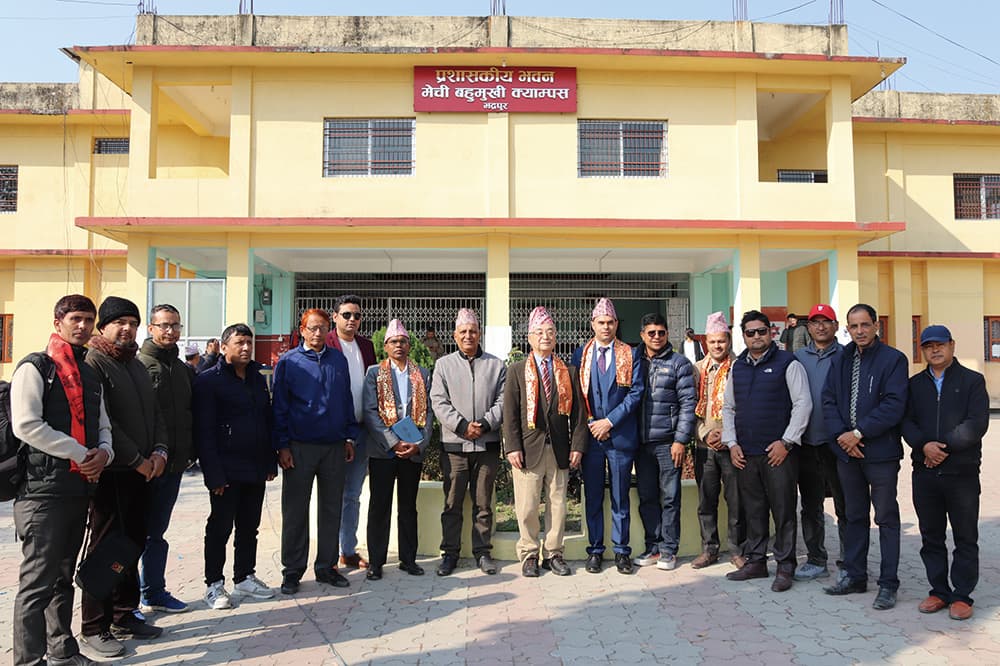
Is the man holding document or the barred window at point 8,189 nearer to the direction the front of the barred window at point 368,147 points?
the man holding document

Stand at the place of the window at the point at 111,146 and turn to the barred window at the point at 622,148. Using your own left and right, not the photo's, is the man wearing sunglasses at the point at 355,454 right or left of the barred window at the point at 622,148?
right

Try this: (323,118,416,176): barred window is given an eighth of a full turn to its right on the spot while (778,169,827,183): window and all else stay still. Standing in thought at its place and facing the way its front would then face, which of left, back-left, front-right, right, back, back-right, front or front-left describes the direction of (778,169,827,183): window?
back-left

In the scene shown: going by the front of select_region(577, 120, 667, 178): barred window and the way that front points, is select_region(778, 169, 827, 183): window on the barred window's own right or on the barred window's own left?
on the barred window's own left

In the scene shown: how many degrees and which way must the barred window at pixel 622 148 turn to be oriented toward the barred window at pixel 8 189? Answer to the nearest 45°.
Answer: approximately 90° to its right

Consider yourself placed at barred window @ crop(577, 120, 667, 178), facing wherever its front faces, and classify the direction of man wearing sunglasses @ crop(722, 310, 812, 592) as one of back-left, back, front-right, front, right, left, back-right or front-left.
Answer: front

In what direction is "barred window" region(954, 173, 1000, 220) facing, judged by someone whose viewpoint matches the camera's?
facing the viewer

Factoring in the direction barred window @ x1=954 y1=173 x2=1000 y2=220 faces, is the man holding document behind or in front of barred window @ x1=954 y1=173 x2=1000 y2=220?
in front

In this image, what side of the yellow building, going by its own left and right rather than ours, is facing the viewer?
front
